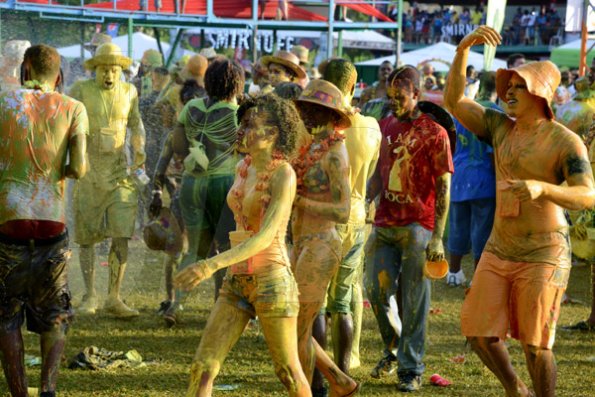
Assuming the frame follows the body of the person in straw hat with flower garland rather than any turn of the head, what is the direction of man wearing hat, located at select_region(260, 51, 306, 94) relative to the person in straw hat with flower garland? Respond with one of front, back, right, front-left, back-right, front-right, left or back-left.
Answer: back-right

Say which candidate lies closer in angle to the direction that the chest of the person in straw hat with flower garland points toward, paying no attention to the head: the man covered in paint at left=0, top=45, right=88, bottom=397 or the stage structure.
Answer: the man covered in paint

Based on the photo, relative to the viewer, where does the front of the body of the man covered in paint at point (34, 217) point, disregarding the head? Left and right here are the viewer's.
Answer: facing away from the viewer

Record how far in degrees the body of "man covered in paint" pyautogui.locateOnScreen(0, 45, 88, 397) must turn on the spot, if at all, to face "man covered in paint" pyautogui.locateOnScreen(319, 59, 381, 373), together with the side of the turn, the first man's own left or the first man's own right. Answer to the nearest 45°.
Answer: approximately 90° to the first man's own right

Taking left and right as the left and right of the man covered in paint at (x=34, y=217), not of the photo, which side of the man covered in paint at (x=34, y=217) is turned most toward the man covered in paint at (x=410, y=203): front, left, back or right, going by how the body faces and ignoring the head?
right

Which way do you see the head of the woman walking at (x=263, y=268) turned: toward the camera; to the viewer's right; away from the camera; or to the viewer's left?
to the viewer's left
